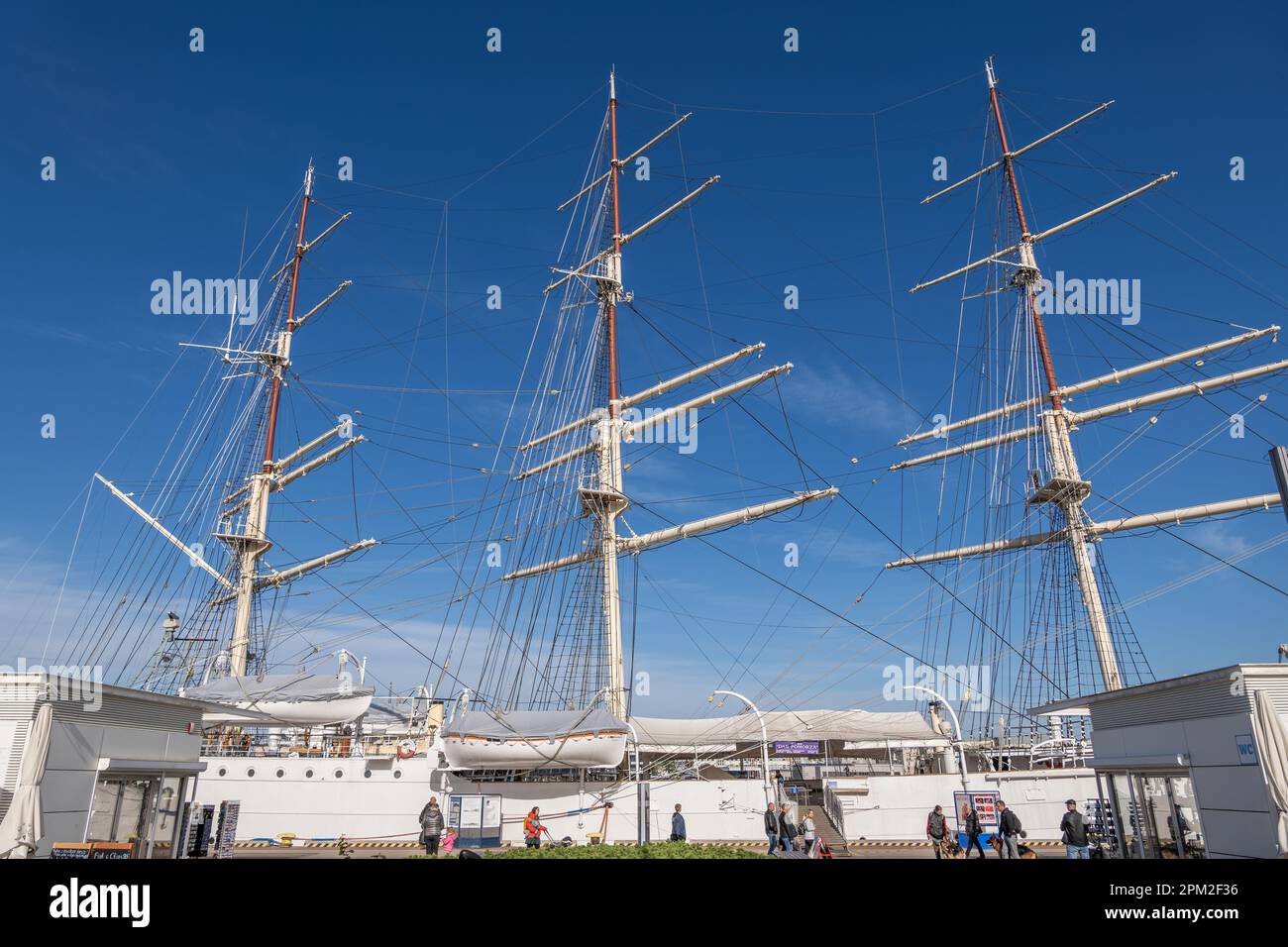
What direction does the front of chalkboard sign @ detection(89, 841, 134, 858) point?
toward the camera

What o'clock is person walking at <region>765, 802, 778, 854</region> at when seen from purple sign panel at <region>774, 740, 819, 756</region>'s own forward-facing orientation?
The person walking is roughly at 12 o'clock from the purple sign panel.

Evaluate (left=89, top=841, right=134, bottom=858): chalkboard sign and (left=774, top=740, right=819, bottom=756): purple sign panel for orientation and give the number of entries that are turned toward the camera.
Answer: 2

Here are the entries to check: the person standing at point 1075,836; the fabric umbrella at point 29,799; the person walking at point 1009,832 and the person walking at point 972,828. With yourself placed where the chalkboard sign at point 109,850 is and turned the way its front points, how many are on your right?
1

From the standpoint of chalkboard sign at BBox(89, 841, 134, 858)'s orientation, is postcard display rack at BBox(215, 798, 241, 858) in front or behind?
behind

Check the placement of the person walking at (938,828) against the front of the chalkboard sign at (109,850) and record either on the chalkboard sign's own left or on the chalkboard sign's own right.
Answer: on the chalkboard sign's own left

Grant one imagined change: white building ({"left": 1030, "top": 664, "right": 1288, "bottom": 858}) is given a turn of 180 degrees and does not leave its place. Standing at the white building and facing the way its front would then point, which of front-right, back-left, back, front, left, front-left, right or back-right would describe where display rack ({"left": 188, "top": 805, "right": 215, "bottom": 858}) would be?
back-left

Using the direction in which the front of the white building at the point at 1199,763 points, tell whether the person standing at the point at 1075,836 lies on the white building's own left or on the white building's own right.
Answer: on the white building's own right

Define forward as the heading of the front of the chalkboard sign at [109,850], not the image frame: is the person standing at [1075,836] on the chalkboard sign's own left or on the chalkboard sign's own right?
on the chalkboard sign's own left

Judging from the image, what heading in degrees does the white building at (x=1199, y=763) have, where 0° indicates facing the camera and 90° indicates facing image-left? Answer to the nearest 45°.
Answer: approximately 45°

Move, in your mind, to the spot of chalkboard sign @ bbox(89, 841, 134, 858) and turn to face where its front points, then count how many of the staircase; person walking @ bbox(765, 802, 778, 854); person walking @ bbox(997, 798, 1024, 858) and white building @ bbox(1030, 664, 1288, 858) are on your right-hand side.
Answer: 0

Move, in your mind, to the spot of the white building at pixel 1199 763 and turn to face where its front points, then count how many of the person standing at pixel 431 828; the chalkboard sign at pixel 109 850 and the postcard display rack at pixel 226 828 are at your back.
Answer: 0

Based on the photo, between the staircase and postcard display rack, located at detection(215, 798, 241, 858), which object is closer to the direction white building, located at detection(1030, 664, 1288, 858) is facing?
the postcard display rack
